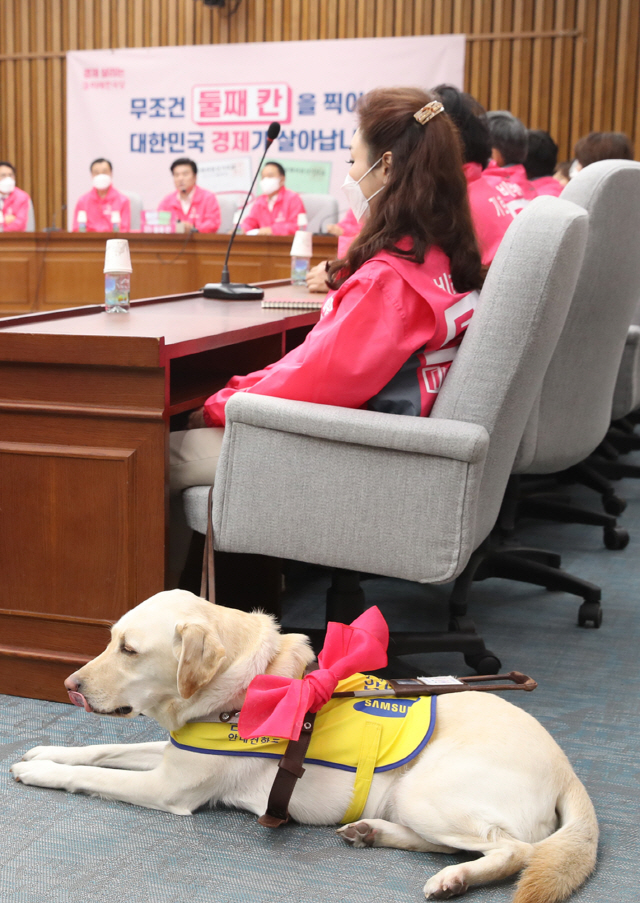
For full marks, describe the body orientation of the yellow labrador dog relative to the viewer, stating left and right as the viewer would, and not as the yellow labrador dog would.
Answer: facing to the left of the viewer

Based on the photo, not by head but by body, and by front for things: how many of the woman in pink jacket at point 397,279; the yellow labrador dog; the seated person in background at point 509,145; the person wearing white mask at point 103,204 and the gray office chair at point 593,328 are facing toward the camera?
1

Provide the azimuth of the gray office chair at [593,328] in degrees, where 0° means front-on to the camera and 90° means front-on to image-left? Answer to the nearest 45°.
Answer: approximately 135°

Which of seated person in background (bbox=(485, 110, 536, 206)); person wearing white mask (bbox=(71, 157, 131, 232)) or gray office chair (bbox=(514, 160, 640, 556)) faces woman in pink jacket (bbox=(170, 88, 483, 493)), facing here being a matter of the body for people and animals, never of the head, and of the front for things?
the person wearing white mask

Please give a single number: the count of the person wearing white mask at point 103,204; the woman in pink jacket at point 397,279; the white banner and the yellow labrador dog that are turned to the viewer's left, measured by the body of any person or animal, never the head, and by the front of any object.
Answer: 2

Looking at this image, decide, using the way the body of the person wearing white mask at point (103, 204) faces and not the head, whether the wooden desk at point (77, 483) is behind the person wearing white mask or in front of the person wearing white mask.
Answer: in front

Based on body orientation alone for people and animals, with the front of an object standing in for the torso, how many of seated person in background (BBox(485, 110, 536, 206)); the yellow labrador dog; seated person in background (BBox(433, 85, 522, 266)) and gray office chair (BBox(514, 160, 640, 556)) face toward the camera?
0

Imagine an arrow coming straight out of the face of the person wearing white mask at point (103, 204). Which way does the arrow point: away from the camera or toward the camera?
toward the camera

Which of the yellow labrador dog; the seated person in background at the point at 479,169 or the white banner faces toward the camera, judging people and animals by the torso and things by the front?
the white banner

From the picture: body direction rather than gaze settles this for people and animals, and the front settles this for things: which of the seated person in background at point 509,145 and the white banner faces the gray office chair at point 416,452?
the white banner

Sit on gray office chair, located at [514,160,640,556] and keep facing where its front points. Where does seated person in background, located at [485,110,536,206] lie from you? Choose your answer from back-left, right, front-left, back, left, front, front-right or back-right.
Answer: front-right

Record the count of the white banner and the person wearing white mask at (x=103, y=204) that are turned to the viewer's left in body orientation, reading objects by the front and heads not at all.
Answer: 0

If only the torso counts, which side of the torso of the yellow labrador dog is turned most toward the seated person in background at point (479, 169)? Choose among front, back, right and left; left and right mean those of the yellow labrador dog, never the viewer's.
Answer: right

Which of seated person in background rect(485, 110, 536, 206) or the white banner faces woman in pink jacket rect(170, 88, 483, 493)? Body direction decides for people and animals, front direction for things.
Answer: the white banner

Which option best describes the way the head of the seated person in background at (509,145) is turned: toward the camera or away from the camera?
away from the camera
